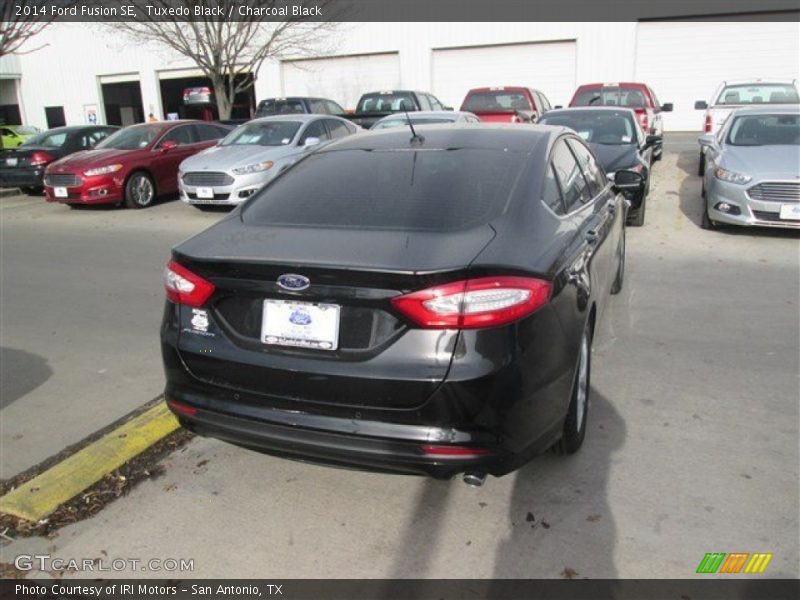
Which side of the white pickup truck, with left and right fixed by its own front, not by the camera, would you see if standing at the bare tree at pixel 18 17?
left

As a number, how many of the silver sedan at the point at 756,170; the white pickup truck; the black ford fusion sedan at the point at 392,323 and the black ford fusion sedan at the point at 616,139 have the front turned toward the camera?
2

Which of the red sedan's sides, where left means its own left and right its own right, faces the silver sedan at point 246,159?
left

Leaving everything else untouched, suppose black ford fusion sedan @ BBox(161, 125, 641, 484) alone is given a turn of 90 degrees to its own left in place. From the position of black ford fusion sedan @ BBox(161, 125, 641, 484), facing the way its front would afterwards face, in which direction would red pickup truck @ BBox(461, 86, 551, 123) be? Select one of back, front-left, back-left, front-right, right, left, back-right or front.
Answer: front-right

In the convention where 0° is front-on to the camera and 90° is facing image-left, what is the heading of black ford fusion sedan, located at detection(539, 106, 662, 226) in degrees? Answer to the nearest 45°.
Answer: approximately 0°

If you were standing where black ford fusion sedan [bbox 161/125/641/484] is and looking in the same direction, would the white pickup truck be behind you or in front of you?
in front

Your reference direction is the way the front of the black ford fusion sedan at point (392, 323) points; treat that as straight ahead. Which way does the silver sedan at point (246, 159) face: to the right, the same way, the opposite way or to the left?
the opposite way

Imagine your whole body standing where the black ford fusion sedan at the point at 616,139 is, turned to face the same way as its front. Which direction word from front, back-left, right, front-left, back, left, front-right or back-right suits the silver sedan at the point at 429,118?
back-right

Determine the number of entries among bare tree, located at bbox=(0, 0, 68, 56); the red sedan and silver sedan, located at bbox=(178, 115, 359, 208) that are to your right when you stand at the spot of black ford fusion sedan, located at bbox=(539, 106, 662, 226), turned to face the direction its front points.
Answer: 3

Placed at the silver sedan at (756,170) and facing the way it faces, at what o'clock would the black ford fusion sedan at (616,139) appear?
The black ford fusion sedan is roughly at 4 o'clock from the silver sedan.

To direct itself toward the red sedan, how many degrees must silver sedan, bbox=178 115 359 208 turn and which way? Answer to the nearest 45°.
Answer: approximately 90° to its right

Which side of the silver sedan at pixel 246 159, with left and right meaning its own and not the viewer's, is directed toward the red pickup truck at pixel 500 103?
back

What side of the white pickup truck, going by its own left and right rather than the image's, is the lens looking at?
back

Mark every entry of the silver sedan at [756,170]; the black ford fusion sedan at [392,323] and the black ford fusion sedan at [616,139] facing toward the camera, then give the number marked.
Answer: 2

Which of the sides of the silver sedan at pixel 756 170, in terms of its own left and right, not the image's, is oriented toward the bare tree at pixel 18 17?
right
